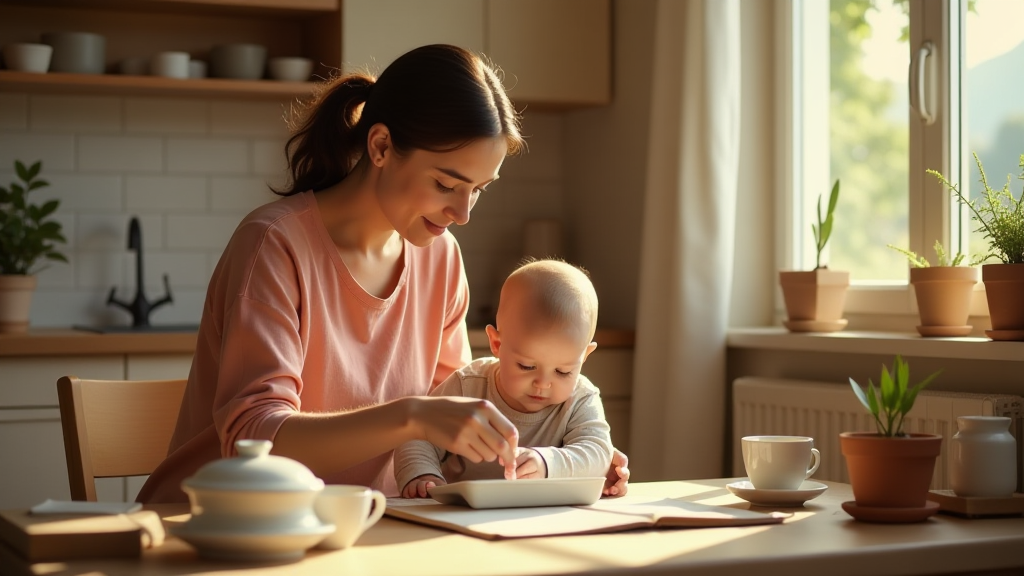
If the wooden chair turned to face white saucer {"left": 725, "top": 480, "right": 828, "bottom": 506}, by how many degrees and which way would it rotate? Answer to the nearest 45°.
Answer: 0° — it already faces it

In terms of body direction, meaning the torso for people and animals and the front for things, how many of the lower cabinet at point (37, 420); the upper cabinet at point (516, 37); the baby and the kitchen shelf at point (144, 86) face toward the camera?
4

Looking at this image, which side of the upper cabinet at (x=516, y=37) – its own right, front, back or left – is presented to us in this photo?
front

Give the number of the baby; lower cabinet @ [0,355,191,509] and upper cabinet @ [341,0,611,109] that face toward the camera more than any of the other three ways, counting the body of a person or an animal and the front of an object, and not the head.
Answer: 3

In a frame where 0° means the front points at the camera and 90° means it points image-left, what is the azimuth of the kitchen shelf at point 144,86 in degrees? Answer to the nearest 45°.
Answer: approximately 0°

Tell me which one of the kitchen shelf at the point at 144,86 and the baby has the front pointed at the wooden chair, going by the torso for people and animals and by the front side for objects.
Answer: the kitchen shelf

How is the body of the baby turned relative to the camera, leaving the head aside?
toward the camera

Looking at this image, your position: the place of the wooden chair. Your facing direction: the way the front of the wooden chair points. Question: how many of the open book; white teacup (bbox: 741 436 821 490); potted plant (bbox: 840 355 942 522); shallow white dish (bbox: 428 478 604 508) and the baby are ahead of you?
5

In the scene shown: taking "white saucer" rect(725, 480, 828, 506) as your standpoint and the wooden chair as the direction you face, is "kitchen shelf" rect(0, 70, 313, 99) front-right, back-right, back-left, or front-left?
front-right

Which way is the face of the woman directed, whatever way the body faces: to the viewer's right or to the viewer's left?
to the viewer's right

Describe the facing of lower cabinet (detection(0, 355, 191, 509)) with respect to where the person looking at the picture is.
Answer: facing the viewer

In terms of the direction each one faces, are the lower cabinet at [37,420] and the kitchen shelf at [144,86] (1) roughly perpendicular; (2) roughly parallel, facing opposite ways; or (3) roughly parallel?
roughly parallel

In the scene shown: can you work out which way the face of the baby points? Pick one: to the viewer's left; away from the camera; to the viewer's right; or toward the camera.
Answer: toward the camera

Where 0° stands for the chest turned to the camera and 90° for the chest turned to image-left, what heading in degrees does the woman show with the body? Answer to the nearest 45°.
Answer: approximately 315°

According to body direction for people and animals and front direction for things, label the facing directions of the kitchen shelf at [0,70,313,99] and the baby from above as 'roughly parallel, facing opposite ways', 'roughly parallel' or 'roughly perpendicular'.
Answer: roughly parallel

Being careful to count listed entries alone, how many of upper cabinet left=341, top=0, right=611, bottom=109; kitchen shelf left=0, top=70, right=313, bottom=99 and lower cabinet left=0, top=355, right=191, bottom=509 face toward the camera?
3

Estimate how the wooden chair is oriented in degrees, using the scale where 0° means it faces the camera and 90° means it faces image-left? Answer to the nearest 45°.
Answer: approximately 315°
